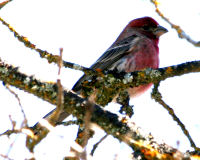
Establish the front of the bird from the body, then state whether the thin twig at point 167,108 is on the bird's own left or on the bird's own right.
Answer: on the bird's own right

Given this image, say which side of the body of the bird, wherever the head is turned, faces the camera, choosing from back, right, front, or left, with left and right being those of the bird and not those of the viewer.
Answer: right
